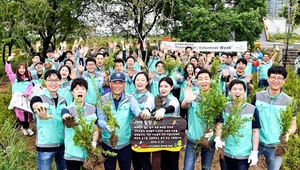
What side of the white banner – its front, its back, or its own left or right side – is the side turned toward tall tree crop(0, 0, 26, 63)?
right

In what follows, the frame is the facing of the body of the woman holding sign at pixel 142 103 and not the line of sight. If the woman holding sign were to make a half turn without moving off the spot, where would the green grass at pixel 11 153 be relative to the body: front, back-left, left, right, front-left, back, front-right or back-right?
left

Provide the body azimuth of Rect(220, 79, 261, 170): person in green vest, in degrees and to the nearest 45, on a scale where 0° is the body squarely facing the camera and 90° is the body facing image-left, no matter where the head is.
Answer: approximately 0°

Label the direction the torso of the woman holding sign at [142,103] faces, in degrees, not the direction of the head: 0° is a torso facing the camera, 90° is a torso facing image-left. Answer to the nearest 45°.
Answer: approximately 0°

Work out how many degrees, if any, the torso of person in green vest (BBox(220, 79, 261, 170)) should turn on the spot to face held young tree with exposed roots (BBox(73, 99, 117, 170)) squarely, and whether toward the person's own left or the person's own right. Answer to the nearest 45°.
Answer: approximately 45° to the person's own right

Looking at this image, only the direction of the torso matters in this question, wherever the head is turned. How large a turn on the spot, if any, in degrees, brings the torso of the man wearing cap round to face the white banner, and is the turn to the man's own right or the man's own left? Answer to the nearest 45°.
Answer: approximately 135° to the man's own left

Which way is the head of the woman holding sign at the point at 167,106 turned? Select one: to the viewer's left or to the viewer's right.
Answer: to the viewer's left

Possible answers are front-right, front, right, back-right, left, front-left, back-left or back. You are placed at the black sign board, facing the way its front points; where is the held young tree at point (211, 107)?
left

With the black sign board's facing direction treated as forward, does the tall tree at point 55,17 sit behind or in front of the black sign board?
behind
